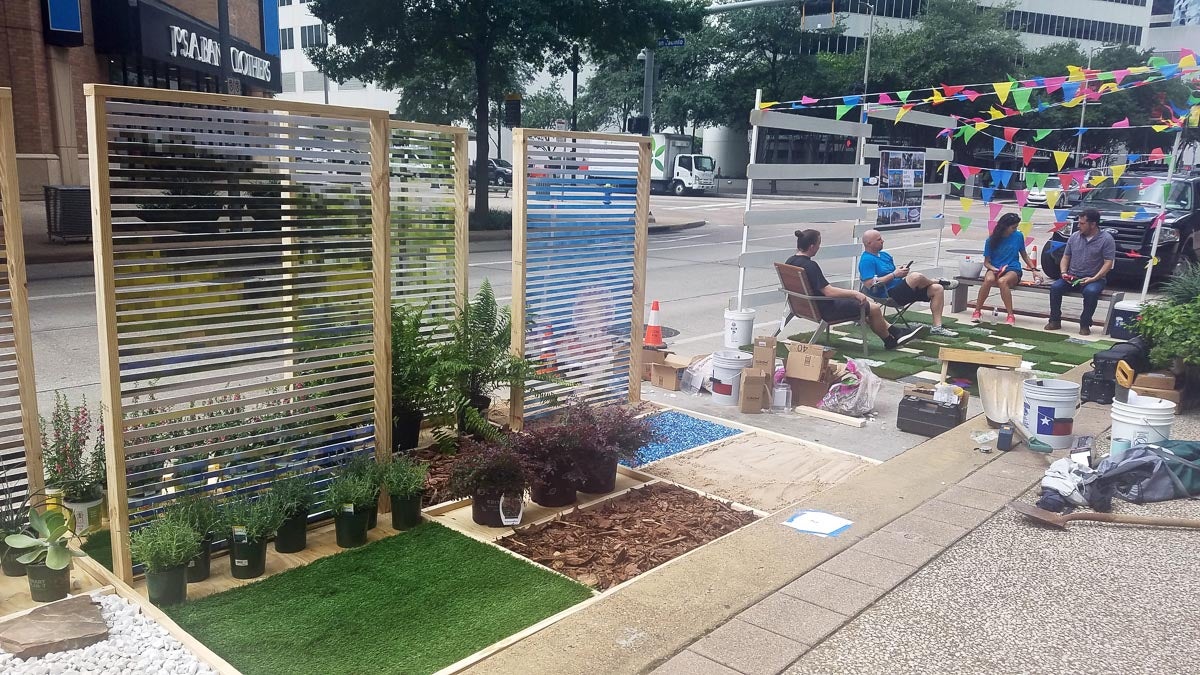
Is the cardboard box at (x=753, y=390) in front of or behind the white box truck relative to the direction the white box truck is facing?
in front

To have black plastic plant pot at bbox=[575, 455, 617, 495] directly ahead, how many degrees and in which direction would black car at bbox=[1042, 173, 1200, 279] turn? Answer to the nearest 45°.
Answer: approximately 45° to its left

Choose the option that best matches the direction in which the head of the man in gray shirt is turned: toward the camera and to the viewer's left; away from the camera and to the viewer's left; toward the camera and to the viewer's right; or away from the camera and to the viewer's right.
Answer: toward the camera and to the viewer's left

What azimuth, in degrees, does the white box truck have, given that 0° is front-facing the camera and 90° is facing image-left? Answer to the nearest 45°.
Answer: approximately 315°

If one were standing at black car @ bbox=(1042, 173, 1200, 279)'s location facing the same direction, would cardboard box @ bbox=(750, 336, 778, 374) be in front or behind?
in front

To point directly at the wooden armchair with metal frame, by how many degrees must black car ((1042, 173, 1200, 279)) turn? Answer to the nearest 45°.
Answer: approximately 45° to its left

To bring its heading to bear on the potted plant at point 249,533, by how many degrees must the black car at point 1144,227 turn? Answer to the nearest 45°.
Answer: approximately 45° to its left

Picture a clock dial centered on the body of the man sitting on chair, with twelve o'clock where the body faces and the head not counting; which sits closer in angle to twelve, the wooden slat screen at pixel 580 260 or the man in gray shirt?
the man in gray shirt

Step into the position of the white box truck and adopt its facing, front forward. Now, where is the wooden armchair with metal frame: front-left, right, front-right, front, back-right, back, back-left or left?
front-right

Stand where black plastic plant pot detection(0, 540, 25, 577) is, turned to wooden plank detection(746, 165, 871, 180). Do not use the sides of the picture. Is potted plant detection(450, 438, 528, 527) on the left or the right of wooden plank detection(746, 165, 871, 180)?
right

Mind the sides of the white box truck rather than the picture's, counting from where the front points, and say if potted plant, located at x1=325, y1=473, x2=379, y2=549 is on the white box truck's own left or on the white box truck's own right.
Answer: on the white box truck's own right

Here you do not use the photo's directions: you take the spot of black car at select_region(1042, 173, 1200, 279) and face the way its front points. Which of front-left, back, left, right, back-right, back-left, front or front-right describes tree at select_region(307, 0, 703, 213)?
front-right

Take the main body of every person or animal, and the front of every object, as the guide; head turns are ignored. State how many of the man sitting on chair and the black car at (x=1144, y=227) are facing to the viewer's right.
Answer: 1

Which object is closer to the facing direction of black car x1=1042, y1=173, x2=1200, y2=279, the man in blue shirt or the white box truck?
the man in blue shirt

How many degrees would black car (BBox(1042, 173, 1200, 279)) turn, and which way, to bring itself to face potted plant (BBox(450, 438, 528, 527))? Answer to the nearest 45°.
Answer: approximately 45° to its left

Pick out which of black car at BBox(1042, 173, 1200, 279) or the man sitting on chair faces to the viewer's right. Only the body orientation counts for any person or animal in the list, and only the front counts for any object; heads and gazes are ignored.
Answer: the man sitting on chair

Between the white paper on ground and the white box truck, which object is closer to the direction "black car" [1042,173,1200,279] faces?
the white paper on ground
